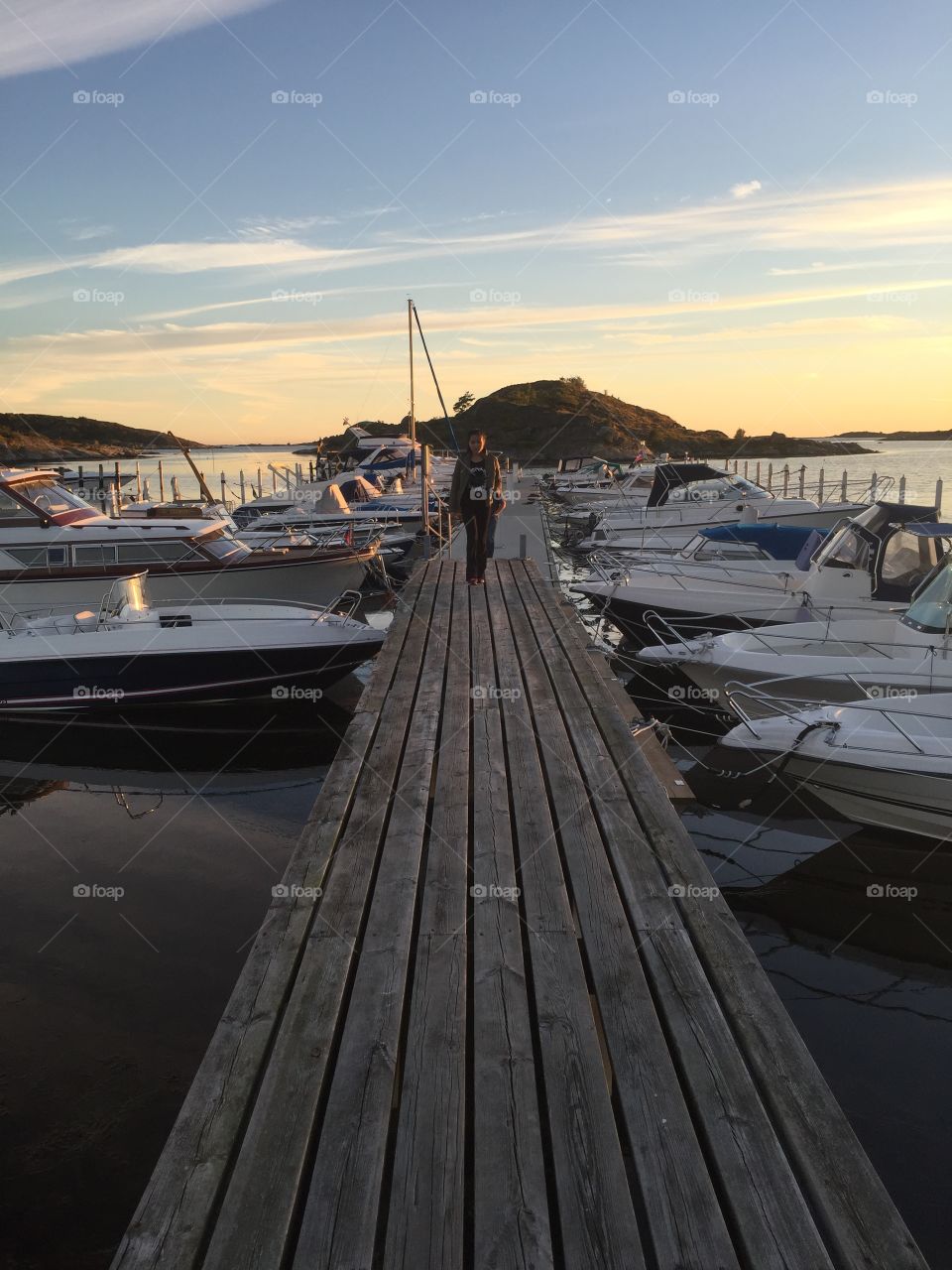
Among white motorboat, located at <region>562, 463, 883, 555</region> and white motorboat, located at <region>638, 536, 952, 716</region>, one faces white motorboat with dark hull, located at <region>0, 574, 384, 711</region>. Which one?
white motorboat, located at <region>638, 536, 952, 716</region>

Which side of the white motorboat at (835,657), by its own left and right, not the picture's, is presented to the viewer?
left

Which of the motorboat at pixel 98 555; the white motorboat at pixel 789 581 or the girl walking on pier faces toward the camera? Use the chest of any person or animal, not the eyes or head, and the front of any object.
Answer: the girl walking on pier

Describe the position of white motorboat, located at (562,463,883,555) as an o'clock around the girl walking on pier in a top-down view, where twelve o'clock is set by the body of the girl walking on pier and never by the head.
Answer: The white motorboat is roughly at 7 o'clock from the girl walking on pier.

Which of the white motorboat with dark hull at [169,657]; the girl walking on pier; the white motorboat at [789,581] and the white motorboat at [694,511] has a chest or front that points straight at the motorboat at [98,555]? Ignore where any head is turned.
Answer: the white motorboat at [789,581]

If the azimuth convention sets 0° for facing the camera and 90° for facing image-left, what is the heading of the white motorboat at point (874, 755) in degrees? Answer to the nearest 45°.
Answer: approximately 90°

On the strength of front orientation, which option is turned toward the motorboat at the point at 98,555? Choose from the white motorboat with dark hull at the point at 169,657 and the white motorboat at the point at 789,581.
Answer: the white motorboat at the point at 789,581

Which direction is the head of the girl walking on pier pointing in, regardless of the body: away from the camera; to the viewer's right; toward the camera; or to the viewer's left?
toward the camera

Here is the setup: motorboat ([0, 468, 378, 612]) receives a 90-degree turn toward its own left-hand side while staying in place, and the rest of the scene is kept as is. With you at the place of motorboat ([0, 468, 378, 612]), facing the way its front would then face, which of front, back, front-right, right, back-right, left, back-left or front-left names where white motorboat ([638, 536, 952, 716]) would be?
back-right

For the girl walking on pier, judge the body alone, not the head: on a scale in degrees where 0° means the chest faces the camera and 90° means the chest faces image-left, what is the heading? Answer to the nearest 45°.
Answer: approximately 0°

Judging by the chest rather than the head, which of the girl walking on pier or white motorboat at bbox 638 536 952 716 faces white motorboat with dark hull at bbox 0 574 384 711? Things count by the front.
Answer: white motorboat at bbox 638 536 952 716

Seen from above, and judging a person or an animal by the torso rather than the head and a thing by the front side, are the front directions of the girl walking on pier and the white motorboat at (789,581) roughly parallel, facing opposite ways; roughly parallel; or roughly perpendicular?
roughly perpendicular
